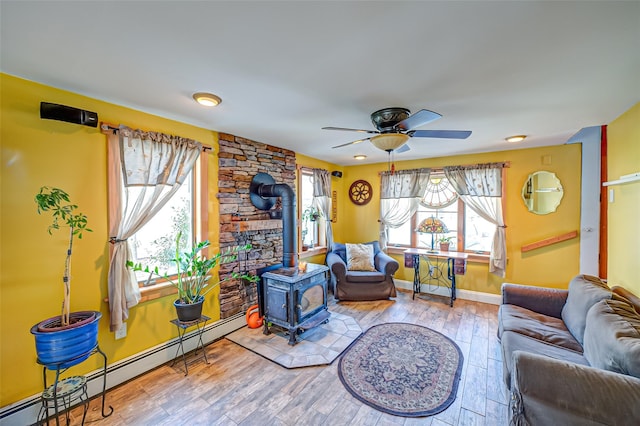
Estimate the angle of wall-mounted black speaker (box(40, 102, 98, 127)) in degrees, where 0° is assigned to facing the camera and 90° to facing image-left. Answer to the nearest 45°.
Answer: approximately 315°

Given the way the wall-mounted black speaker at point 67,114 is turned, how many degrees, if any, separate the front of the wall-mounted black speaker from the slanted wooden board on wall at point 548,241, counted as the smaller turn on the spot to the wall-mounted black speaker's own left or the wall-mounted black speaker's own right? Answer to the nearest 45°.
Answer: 0° — it already faces it

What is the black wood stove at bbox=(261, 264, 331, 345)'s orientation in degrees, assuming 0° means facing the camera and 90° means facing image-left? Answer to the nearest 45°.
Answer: approximately 315°

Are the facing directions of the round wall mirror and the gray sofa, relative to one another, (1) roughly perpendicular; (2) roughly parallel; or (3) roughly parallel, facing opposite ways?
roughly perpendicular

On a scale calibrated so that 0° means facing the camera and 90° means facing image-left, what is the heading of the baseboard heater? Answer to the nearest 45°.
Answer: approximately 315°

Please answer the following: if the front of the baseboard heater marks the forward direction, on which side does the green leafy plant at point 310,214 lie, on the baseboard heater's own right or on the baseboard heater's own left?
on the baseboard heater's own left

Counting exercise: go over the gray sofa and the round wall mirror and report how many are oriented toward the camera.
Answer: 1

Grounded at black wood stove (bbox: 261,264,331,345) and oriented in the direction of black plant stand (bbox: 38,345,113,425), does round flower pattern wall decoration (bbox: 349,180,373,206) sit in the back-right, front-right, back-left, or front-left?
back-right

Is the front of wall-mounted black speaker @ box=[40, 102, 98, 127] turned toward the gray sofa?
yes

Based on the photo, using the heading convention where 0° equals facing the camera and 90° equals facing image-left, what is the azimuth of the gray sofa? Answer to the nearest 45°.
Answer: approximately 90°

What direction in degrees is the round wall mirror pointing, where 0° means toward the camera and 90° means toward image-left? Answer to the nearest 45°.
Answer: approximately 0°
